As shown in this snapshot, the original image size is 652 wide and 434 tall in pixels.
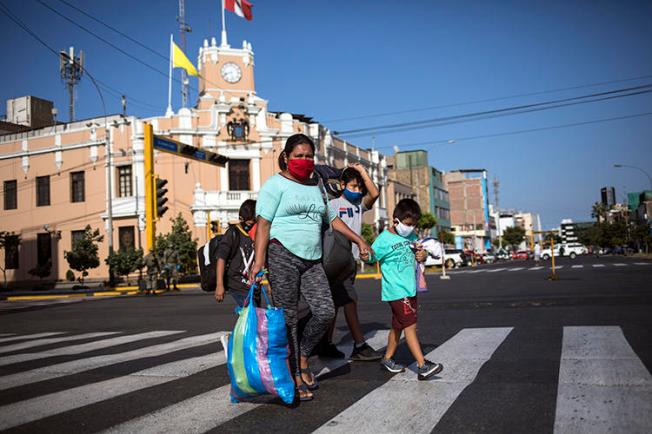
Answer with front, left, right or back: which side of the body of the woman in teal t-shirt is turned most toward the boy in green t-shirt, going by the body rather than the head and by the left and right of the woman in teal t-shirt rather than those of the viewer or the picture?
left

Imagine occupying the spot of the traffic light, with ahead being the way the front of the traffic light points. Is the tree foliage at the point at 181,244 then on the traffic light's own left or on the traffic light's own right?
on the traffic light's own left

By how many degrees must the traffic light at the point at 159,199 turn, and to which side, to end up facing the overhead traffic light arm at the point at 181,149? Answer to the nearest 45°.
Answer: approximately 90° to its left

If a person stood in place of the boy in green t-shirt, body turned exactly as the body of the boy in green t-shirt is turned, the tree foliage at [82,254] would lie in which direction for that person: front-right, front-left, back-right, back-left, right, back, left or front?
back

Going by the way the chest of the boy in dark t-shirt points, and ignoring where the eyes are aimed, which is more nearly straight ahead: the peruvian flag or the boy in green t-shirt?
the boy in green t-shirt

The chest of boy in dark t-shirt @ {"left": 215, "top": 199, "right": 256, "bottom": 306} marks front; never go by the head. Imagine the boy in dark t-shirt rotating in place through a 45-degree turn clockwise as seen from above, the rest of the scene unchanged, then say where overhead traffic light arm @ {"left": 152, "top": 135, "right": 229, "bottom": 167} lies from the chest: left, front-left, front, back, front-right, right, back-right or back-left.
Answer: back
